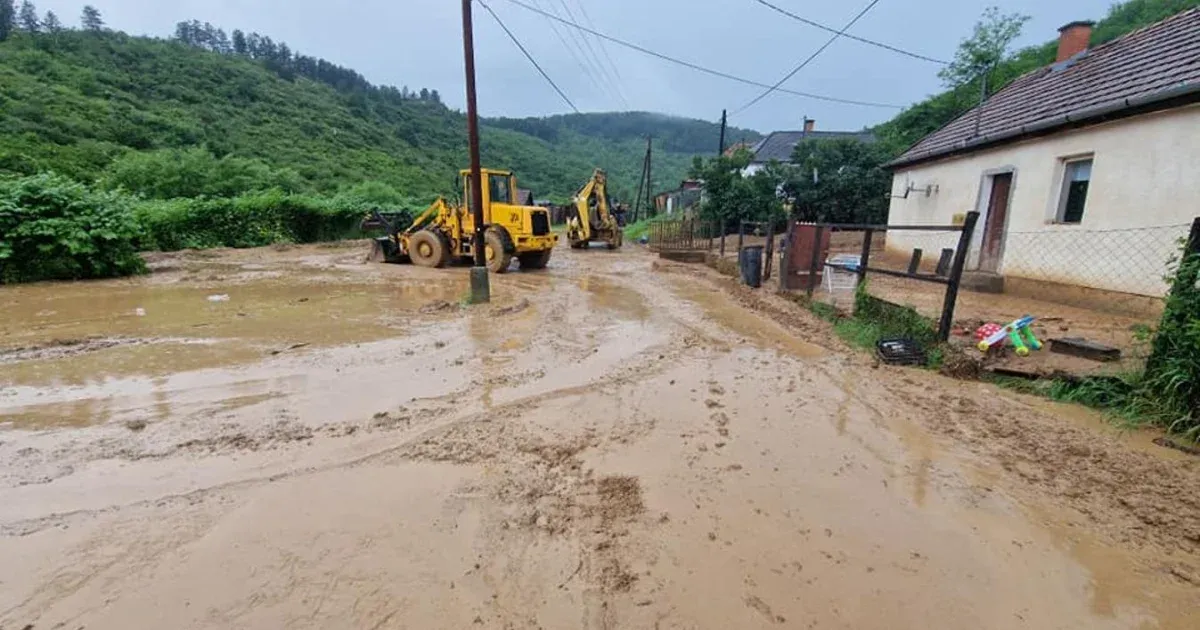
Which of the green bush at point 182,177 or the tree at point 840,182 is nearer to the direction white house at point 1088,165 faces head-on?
the green bush

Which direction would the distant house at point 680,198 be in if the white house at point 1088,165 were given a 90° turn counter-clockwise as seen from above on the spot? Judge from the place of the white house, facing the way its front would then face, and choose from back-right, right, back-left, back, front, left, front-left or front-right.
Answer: back

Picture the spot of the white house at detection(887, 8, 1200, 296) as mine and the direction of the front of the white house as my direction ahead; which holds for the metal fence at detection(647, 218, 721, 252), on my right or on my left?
on my right

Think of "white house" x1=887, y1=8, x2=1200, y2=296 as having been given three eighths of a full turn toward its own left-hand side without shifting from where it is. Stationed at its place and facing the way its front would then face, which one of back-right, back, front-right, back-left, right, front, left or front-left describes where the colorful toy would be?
right

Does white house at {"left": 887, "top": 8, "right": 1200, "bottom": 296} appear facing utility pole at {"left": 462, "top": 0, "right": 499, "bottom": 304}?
yes

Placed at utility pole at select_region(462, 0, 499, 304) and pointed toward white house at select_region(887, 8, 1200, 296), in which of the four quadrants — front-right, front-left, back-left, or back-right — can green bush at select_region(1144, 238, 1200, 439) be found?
front-right

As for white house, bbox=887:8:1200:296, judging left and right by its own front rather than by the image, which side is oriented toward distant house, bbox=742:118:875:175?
right

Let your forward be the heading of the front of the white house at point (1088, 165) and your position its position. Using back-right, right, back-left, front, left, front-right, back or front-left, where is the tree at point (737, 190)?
right

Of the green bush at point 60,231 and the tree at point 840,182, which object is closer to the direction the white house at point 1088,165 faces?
the green bush

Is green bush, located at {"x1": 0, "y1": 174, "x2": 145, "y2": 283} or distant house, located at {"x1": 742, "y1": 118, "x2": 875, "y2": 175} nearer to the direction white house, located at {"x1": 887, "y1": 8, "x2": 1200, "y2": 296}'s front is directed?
the green bush

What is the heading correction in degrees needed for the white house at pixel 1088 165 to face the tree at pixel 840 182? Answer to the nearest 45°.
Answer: approximately 90° to its right

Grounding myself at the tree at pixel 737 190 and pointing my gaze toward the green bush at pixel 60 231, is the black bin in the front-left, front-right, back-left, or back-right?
front-left

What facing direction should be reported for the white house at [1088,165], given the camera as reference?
facing the viewer and to the left of the viewer

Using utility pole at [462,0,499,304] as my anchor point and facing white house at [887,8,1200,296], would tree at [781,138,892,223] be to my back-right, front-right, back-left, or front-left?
front-left

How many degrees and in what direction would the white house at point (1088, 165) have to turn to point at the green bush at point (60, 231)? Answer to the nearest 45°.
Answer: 0° — it already faces it

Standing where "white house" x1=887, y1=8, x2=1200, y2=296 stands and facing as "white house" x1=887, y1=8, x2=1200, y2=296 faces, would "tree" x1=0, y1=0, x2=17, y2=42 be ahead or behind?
ahead

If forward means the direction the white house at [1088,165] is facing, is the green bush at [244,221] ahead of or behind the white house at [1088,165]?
ahead

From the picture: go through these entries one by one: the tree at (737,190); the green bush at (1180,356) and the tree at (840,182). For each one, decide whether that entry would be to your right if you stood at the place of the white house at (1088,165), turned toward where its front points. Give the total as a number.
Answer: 2
